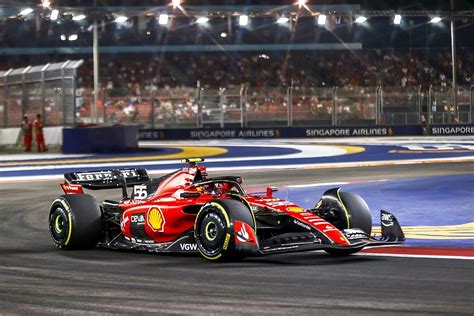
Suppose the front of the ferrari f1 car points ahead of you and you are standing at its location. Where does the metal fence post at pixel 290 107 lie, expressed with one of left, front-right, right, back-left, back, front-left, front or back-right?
back-left

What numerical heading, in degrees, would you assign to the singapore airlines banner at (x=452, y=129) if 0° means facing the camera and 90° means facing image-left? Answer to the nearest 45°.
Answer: approximately 0°

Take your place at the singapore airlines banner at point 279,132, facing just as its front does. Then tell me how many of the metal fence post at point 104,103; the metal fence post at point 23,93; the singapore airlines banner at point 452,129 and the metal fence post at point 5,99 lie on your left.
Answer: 1

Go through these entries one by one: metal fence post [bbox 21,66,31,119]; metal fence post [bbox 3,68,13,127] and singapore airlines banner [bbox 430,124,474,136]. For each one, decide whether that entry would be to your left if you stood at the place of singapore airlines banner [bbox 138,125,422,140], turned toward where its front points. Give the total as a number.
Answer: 1

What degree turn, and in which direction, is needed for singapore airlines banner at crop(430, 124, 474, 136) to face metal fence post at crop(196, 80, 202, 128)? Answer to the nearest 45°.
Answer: approximately 90° to its right

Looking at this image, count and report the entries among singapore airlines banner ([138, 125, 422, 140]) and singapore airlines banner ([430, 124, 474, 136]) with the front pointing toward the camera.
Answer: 2

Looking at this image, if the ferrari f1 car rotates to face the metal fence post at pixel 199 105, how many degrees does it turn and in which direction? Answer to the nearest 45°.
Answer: approximately 135° to its left

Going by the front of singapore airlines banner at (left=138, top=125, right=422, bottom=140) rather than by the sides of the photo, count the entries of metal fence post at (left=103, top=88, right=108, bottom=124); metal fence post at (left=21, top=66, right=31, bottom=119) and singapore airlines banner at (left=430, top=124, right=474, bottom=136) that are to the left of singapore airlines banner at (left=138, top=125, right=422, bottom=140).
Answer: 1

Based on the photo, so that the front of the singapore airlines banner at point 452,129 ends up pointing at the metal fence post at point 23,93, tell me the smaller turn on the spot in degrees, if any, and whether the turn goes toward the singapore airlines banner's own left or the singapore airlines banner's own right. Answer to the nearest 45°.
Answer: approximately 45° to the singapore airlines banner's own right

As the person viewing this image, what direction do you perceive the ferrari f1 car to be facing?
facing the viewer and to the right of the viewer
